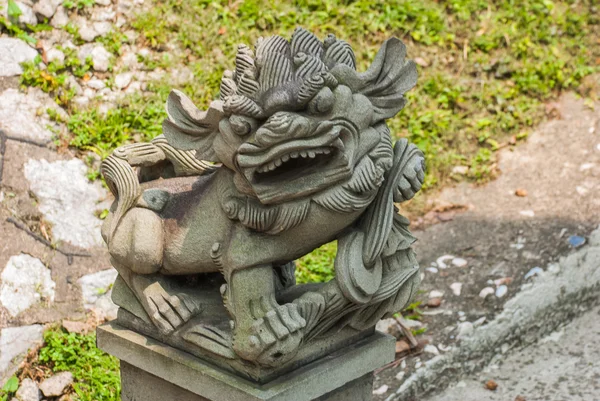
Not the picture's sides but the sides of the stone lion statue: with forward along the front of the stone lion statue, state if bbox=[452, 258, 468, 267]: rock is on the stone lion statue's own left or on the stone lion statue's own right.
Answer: on the stone lion statue's own left

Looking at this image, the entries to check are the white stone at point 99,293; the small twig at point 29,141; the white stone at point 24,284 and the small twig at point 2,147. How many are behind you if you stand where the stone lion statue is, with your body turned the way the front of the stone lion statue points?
4

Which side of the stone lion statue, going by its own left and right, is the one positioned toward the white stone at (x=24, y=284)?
back

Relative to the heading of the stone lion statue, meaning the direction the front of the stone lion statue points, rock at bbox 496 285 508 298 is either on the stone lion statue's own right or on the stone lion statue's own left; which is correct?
on the stone lion statue's own left

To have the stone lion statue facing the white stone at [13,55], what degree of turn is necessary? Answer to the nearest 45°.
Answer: approximately 180°

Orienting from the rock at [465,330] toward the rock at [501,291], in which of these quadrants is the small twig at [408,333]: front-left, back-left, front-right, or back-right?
back-left

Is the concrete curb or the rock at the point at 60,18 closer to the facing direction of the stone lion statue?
the concrete curb

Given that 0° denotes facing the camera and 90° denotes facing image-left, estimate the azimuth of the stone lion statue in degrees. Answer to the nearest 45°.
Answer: approximately 315°

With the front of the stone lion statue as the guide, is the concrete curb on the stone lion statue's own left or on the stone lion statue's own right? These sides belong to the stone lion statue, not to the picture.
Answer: on the stone lion statue's own left

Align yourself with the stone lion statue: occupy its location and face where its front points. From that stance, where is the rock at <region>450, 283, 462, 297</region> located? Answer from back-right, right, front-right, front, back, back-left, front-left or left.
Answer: left
